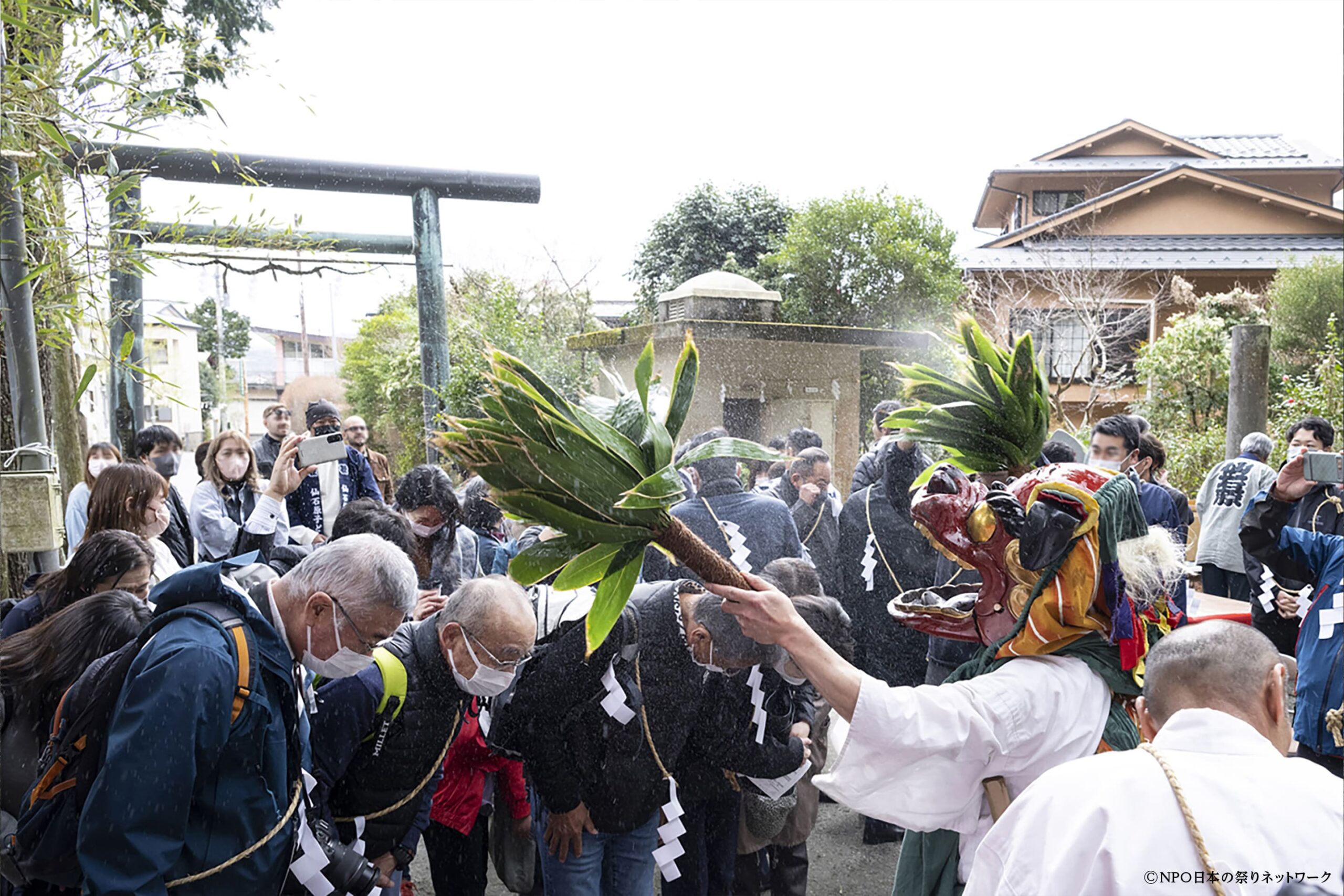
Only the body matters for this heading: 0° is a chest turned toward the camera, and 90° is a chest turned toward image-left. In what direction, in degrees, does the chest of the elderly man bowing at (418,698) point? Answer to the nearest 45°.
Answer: approximately 315°

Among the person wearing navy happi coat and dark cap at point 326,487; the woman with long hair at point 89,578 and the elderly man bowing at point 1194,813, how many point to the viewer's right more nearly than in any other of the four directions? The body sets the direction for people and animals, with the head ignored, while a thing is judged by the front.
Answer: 1

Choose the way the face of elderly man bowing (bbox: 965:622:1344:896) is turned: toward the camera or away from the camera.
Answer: away from the camera

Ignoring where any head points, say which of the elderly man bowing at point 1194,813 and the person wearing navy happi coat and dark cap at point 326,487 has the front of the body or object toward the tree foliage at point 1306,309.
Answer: the elderly man bowing

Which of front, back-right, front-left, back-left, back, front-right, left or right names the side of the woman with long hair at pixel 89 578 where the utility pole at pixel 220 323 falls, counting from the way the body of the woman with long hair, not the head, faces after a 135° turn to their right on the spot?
back-right

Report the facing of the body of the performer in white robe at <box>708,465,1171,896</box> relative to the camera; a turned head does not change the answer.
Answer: to the viewer's left

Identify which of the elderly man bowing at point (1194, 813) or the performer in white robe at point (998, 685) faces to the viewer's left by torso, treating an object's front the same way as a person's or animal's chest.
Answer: the performer in white robe

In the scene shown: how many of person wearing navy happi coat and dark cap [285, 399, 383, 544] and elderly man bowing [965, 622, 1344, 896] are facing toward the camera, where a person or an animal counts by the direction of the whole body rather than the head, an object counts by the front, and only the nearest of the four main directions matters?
1

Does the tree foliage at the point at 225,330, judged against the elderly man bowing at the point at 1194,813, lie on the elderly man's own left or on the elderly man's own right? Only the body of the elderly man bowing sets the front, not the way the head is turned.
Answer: on the elderly man's own left

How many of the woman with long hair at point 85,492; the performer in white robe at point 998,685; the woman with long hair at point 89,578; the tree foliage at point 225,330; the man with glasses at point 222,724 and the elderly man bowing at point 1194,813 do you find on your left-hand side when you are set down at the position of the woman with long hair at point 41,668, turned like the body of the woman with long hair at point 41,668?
3

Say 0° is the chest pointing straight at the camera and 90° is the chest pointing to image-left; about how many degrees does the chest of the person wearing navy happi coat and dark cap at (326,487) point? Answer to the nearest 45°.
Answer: approximately 0°

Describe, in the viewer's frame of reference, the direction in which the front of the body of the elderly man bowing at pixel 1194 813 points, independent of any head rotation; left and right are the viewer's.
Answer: facing away from the viewer

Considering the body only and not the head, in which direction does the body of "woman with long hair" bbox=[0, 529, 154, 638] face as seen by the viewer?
to the viewer's right

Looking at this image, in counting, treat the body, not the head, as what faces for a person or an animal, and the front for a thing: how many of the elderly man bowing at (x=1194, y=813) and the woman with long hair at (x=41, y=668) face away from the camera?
1

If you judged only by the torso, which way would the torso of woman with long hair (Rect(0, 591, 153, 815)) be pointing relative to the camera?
to the viewer's right

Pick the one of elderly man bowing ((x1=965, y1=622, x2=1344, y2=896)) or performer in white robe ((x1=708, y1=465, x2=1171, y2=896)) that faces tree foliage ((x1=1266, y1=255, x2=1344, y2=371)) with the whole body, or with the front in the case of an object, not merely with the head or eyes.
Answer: the elderly man bowing
